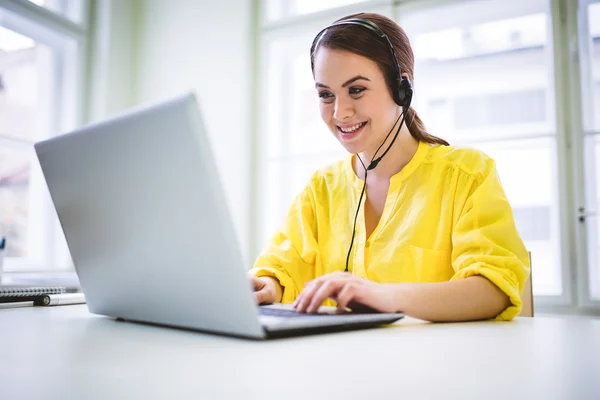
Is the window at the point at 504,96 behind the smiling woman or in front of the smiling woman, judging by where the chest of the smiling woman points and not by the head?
behind

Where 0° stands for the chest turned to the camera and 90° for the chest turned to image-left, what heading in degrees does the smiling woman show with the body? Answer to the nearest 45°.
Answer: approximately 45°

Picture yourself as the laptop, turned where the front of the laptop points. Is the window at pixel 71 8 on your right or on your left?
on your left

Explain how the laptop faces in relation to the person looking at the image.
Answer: facing away from the viewer and to the right of the viewer

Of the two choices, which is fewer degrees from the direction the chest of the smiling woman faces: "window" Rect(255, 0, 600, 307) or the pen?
the pen

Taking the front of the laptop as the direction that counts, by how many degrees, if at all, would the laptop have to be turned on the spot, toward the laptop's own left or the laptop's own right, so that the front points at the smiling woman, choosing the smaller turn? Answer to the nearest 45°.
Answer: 0° — it already faces them

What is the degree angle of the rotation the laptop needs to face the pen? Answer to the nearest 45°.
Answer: approximately 90° to its left

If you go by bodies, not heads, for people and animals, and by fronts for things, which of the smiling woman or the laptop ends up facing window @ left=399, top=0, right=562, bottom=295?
the laptop

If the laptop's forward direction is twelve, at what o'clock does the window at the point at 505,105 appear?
The window is roughly at 12 o'clock from the laptop.

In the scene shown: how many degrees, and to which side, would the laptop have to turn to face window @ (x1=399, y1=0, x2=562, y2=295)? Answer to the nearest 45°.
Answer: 0° — it already faces it

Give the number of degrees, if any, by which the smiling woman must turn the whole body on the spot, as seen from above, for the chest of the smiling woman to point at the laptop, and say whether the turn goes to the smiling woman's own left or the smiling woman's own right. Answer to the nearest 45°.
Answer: approximately 45° to the smiling woman's own left

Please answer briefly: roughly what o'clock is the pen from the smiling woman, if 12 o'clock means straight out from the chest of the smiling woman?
The pen is roughly at 1 o'clock from the smiling woman.

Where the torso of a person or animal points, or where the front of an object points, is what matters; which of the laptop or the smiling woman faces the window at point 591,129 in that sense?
the laptop

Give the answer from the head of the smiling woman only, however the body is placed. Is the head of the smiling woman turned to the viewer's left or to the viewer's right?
to the viewer's left

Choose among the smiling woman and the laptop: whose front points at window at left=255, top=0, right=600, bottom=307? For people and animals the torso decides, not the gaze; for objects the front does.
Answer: the laptop

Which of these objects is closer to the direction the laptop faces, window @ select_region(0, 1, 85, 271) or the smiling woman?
the smiling woman
